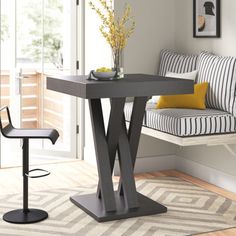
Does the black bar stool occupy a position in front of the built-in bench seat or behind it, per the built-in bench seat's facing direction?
in front

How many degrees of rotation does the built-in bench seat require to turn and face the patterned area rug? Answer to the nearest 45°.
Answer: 0° — it already faces it

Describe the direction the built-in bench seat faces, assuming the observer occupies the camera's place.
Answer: facing the viewer and to the left of the viewer

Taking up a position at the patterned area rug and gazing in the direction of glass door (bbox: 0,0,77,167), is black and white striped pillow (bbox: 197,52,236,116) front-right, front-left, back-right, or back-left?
front-right

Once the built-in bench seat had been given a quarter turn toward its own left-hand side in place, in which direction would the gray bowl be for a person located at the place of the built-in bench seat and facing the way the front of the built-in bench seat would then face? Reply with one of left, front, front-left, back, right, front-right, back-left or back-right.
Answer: right

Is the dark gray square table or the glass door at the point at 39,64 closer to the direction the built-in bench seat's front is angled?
the dark gray square table

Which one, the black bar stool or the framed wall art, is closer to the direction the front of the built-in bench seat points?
the black bar stool

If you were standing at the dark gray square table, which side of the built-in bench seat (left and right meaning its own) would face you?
front
